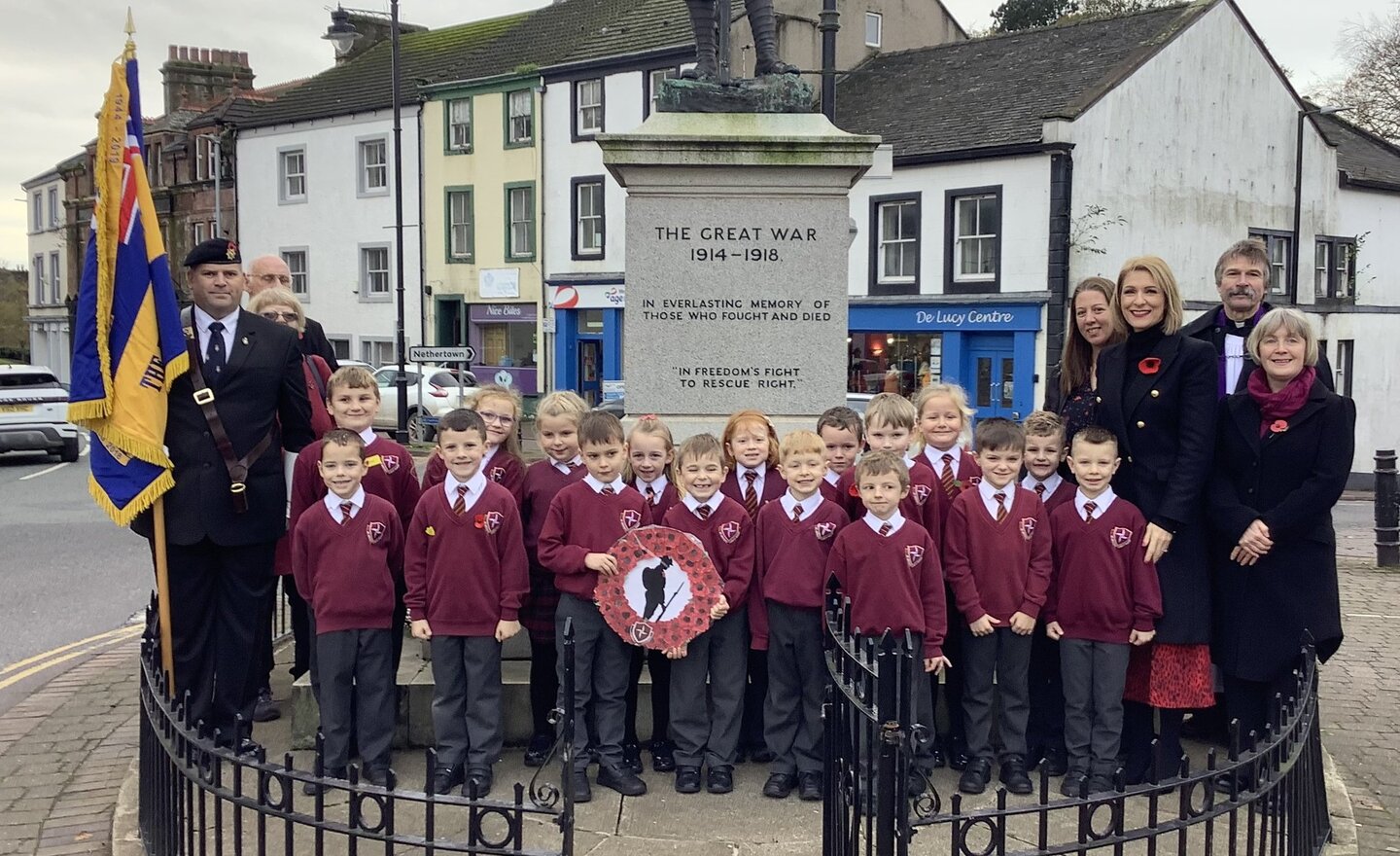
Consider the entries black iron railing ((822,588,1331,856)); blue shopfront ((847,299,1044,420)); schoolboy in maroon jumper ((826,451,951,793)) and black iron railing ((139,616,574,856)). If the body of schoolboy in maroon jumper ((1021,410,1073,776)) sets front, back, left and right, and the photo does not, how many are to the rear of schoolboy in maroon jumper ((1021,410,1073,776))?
1

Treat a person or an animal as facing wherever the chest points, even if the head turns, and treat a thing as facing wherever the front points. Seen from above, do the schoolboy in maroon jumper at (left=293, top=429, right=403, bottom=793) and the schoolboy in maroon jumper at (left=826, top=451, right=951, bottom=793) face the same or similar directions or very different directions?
same or similar directions

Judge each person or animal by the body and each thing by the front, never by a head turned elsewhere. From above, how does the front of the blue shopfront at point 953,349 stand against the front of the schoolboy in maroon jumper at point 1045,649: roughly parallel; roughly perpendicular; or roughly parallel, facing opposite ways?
roughly parallel

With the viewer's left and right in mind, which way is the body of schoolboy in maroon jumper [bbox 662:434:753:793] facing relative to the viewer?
facing the viewer

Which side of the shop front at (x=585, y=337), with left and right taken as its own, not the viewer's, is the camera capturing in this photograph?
front

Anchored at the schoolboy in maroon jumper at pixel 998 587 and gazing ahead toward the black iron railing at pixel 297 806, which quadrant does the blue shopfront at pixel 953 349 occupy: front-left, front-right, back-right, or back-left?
back-right

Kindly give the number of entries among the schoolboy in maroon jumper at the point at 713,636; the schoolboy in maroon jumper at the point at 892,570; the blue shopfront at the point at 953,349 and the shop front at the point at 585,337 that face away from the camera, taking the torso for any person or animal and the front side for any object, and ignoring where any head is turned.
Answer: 0

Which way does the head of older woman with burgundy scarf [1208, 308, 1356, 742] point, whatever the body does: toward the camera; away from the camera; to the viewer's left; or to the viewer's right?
toward the camera

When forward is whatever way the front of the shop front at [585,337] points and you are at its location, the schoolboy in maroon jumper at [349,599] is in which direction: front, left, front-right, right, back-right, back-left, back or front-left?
front

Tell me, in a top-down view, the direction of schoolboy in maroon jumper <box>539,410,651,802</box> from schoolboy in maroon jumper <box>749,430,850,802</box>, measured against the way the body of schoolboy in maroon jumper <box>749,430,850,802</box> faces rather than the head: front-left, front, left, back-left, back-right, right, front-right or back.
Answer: right

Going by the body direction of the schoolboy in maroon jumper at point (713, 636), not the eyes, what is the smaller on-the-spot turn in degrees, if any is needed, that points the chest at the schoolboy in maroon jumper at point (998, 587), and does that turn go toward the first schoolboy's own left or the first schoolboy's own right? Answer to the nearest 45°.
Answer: approximately 90° to the first schoolboy's own left

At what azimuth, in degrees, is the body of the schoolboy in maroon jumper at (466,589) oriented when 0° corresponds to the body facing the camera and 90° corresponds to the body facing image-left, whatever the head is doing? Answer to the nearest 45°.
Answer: approximately 0°

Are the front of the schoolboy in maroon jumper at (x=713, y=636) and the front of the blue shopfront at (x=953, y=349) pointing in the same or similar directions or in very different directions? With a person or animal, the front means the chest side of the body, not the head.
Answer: same or similar directions

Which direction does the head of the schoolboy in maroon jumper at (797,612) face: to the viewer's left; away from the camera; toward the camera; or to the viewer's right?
toward the camera

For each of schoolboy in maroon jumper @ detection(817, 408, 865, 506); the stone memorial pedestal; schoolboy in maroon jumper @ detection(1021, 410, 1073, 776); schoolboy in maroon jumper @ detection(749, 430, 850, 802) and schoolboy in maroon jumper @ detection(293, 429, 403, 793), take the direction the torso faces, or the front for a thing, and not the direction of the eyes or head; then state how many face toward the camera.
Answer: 5
